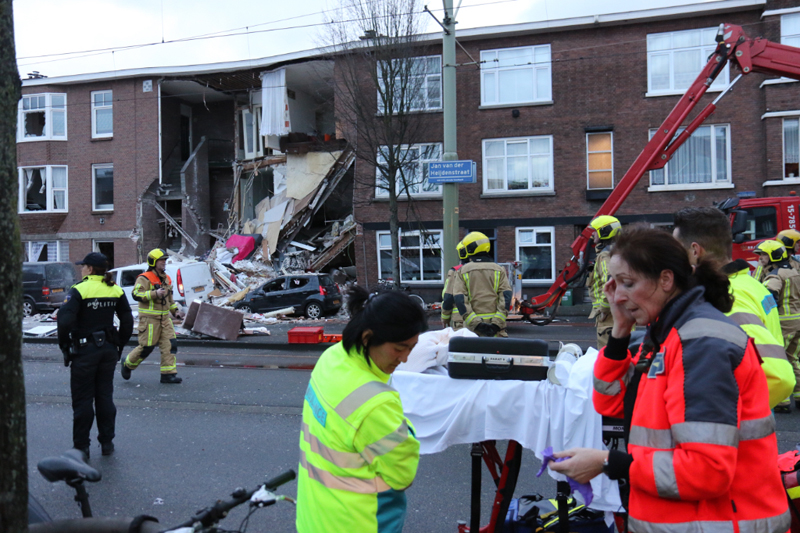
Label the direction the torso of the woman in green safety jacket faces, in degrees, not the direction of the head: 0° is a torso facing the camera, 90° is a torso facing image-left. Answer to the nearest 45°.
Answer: approximately 270°

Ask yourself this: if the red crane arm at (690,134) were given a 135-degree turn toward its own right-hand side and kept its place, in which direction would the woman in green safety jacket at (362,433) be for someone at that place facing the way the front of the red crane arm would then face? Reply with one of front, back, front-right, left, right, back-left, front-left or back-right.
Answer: back-right

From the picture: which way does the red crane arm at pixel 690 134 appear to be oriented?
to the viewer's left

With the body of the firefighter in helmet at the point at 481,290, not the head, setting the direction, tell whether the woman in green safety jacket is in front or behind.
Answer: behind

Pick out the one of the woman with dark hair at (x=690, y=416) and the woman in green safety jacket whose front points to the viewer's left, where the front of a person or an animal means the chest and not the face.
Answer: the woman with dark hair

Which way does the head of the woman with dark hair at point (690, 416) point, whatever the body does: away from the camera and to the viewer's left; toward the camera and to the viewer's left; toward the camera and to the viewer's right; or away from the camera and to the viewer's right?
toward the camera and to the viewer's left

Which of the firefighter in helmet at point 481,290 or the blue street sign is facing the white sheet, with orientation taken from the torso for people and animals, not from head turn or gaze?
the blue street sign

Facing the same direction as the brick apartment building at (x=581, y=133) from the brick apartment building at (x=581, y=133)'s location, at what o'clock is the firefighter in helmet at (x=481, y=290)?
The firefighter in helmet is roughly at 12 o'clock from the brick apartment building.

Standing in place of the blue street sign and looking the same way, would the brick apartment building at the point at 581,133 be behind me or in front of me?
behind

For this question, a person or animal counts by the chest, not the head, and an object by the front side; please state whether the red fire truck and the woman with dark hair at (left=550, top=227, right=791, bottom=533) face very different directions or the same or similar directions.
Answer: same or similar directions

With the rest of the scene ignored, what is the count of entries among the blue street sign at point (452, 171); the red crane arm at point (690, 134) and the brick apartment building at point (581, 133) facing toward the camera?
2

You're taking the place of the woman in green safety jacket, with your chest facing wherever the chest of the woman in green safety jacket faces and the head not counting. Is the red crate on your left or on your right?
on your left

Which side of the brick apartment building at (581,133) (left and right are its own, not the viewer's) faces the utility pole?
front

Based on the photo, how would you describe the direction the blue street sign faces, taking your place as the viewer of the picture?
facing the viewer

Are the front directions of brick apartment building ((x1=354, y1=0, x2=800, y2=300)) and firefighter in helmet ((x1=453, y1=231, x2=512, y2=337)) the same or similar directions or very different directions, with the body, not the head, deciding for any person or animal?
very different directions

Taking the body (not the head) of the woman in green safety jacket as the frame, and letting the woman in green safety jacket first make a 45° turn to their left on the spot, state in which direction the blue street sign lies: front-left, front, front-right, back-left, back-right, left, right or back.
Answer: front-left

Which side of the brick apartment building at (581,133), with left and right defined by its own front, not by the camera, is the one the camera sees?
front
